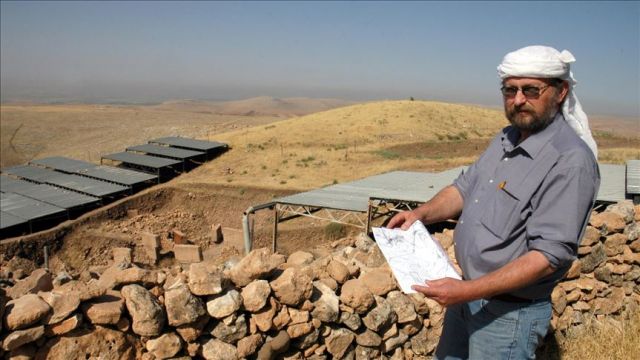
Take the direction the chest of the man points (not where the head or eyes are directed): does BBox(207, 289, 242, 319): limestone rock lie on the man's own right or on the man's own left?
on the man's own right

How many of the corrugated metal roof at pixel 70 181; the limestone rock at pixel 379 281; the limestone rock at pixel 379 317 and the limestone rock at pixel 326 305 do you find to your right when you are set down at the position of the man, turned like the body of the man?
4

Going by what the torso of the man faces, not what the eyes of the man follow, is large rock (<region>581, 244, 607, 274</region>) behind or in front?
behind

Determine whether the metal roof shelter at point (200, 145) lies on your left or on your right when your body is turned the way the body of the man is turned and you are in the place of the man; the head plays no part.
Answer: on your right

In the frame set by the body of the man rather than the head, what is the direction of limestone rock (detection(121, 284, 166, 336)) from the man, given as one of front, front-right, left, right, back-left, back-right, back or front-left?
front-right

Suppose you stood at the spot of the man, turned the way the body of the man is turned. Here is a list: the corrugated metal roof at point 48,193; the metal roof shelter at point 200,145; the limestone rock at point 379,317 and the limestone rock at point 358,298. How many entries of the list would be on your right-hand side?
4

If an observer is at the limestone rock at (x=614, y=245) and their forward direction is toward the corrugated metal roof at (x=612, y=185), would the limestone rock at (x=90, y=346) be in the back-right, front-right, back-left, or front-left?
back-left

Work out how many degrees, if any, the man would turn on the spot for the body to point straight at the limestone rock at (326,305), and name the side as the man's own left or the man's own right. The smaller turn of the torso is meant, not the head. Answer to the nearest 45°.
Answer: approximately 90° to the man's own right

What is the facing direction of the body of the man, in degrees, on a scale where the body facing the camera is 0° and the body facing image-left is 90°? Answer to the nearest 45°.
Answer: approximately 45°

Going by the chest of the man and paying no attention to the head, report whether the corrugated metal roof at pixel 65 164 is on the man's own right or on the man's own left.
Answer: on the man's own right
